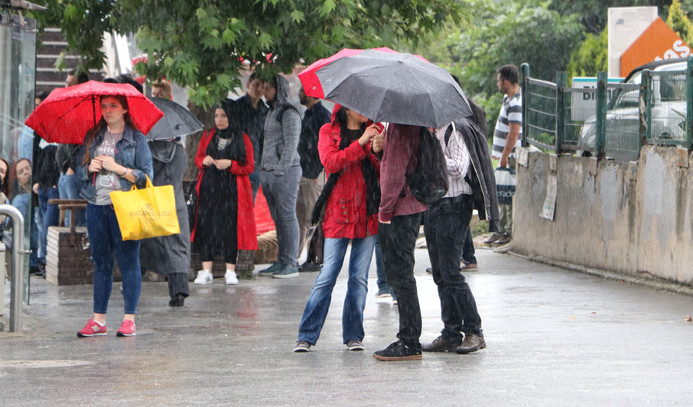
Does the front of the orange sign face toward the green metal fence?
yes

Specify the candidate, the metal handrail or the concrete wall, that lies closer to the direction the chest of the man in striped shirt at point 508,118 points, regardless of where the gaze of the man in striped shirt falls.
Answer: the metal handrail

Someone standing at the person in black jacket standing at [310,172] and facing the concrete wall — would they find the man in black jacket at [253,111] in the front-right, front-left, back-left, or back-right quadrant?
back-left

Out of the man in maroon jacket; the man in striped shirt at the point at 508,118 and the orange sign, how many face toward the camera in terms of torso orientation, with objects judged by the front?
1

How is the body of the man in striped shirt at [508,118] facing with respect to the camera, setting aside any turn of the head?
to the viewer's left

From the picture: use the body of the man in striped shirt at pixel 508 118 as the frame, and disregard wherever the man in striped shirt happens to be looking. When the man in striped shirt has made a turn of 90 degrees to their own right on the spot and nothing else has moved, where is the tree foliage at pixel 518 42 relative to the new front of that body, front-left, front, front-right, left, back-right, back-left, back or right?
front

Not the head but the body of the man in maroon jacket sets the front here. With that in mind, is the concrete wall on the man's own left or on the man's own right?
on the man's own right

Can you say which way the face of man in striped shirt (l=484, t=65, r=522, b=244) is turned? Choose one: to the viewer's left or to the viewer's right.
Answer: to the viewer's left
